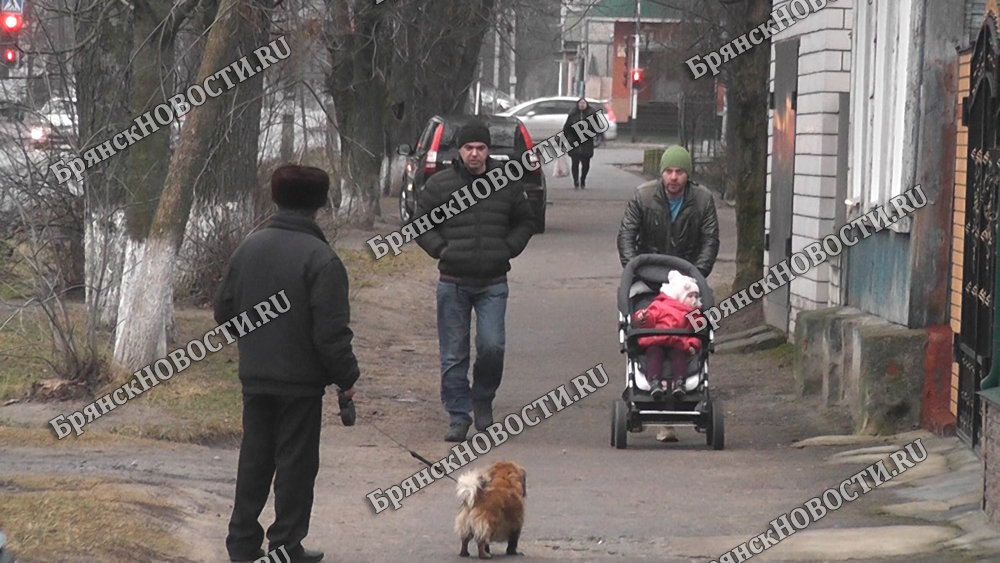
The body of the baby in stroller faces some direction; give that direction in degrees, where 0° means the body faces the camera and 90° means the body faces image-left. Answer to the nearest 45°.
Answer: approximately 0°

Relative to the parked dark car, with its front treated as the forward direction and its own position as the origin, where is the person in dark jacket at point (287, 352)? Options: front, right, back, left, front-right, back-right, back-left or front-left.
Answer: back

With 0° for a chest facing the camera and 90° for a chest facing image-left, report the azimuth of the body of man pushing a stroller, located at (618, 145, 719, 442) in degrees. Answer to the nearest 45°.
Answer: approximately 0°

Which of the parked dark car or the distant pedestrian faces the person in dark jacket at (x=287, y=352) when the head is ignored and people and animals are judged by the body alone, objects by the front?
the distant pedestrian

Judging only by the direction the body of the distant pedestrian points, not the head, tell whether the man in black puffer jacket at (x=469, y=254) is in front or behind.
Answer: in front

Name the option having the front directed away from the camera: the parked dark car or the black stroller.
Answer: the parked dark car

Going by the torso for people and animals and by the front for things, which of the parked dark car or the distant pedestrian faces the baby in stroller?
the distant pedestrian

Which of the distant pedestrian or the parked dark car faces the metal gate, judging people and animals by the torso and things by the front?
the distant pedestrian

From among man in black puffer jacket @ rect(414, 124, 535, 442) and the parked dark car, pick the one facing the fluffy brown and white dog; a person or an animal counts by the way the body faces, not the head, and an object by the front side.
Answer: the man in black puffer jacket

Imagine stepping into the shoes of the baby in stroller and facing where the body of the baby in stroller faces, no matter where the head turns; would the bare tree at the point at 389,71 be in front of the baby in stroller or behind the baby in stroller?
behind
